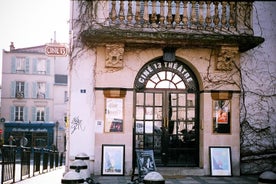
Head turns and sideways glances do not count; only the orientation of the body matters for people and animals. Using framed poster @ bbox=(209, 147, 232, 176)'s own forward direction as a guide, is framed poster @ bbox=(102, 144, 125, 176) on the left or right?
on its right

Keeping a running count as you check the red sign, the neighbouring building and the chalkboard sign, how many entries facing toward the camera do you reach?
3

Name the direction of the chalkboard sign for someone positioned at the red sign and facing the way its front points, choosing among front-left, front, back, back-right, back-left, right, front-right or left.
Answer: front-left

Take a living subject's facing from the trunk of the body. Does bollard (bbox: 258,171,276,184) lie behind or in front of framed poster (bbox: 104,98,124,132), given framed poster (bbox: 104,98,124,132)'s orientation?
in front

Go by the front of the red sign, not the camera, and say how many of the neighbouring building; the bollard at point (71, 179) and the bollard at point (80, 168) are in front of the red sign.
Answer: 2

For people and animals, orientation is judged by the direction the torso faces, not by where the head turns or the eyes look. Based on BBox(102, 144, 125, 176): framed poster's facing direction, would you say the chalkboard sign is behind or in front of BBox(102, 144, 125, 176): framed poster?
in front

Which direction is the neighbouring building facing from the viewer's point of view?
toward the camera

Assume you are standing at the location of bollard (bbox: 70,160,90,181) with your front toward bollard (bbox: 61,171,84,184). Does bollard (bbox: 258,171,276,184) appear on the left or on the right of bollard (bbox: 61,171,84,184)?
left

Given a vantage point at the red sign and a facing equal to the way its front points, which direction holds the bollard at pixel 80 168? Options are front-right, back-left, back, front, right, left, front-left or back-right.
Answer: front

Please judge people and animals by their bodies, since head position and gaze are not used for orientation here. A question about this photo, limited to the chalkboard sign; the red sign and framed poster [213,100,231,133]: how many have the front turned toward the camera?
3

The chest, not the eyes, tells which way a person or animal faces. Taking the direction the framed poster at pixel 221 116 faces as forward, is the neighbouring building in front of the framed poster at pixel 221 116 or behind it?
behind

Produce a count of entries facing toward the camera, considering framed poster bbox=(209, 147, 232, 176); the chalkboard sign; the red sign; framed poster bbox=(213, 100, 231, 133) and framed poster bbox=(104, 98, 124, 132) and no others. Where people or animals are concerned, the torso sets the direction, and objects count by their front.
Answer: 5

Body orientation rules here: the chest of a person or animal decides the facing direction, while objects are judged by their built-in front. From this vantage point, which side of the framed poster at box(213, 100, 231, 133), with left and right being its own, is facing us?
front

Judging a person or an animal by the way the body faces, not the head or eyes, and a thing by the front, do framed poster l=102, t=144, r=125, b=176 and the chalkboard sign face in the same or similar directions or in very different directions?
same or similar directions

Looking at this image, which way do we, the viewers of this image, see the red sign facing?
facing the viewer

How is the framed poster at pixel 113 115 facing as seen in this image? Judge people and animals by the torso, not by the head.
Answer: toward the camera
